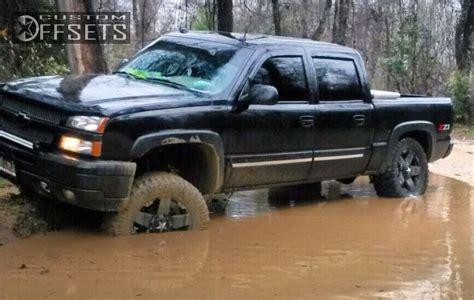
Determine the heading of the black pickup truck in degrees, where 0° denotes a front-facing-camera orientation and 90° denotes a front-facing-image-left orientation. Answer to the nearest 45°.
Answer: approximately 45°
